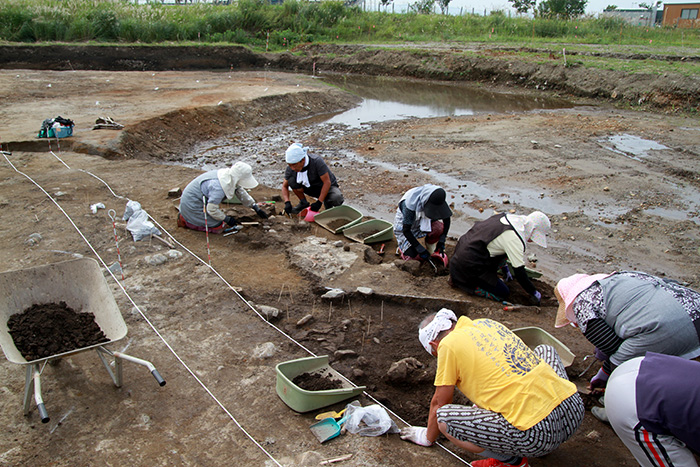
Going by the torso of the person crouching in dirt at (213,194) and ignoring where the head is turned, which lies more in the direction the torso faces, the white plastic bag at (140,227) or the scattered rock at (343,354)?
the scattered rock

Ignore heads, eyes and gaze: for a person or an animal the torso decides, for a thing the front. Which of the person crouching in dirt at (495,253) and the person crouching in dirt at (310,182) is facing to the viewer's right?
the person crouching in dirt at (495,253)

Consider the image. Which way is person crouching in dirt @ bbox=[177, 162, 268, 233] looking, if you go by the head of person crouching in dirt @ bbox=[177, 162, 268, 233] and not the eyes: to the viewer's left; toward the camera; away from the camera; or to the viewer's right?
to the viewer's right

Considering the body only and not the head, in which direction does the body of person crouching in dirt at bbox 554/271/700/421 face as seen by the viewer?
to the viewer's left

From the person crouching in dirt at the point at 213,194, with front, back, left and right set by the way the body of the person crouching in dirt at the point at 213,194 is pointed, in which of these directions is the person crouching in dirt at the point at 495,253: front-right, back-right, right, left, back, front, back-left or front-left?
front-right

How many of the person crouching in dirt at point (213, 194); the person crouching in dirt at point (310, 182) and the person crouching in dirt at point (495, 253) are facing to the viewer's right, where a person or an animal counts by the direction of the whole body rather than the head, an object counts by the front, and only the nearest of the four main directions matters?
2

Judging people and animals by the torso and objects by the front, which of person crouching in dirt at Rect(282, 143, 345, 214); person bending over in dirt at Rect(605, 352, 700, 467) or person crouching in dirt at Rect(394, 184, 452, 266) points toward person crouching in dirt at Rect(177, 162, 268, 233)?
person crouching in dirt at Rect(282, 143, 345, 214)
